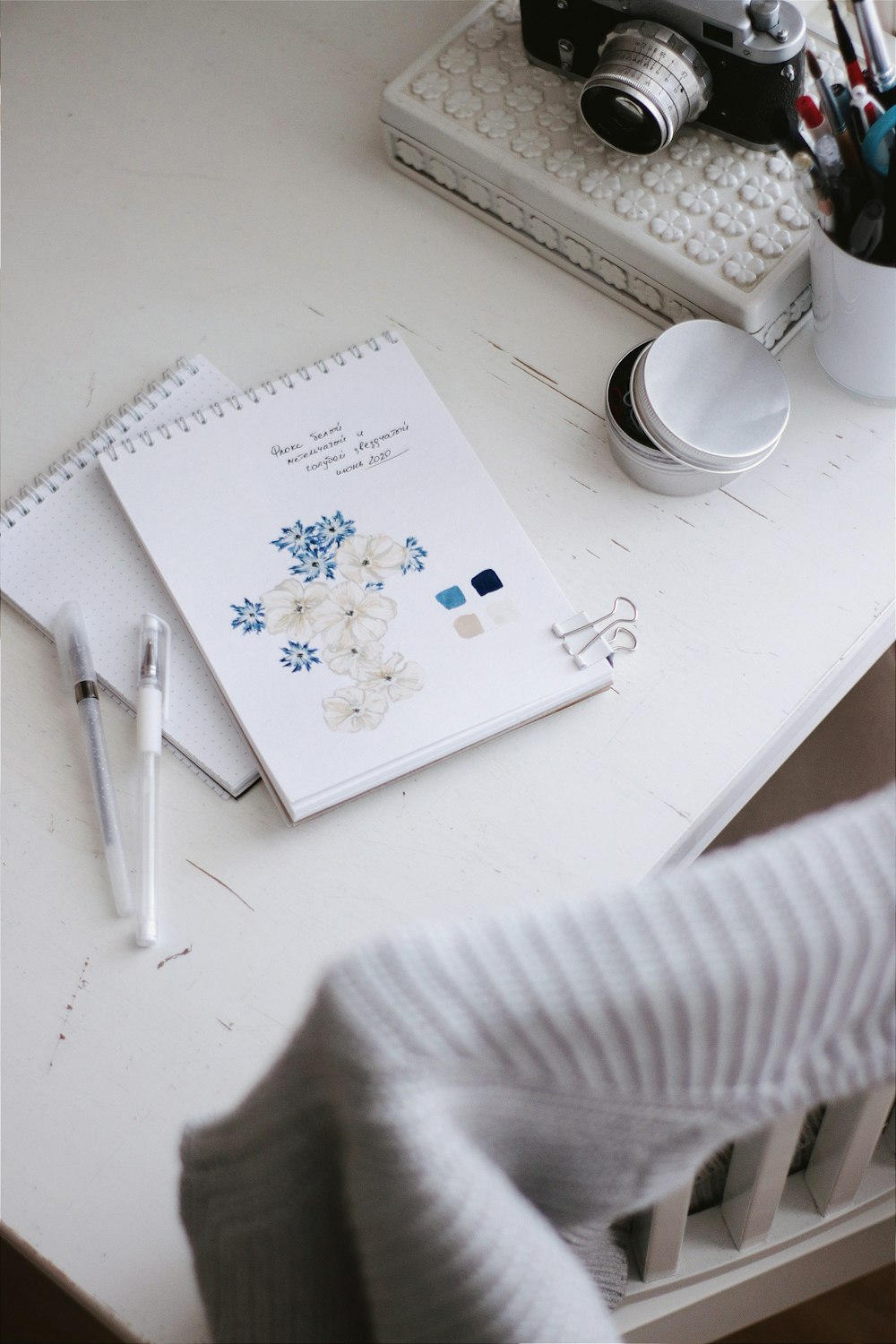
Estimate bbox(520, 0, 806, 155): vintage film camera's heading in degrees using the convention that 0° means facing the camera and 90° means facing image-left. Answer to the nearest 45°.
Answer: approximately 45°
